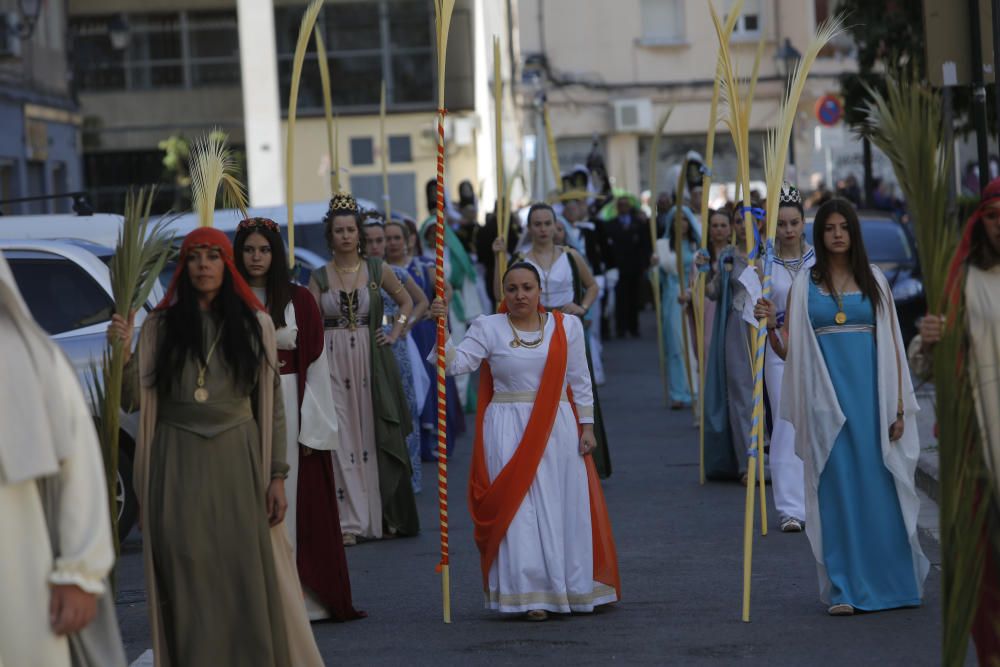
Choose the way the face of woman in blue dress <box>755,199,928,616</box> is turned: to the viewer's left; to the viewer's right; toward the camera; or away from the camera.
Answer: toward the camera

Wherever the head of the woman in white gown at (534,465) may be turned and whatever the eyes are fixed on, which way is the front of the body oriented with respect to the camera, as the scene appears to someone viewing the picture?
toward the camera

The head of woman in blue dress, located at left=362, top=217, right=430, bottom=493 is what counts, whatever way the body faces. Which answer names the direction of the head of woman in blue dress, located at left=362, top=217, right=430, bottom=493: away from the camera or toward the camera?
toward the camera

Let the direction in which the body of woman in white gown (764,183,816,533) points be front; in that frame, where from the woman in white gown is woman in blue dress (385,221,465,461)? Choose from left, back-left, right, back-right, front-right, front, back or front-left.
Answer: back-right

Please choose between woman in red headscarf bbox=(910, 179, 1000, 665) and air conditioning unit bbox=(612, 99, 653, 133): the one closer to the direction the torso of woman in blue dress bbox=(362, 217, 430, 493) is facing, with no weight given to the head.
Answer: the woman in red headscarf

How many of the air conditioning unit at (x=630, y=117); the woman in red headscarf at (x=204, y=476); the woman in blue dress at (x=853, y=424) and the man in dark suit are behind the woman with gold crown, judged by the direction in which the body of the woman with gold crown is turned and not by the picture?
2

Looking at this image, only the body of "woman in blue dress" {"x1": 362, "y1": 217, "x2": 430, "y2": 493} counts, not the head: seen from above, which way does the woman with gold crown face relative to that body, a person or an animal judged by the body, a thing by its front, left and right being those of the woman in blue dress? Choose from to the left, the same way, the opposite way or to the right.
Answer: the same way

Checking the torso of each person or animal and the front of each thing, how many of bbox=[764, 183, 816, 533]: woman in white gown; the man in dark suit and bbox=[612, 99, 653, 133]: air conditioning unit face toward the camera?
3

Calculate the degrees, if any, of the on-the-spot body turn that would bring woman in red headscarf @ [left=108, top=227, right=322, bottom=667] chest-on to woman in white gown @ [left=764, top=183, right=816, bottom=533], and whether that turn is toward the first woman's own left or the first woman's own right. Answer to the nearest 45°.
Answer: approximately 135° to the first woman's own left

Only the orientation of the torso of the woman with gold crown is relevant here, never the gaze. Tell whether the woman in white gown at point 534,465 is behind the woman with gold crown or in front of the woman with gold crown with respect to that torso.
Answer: in front

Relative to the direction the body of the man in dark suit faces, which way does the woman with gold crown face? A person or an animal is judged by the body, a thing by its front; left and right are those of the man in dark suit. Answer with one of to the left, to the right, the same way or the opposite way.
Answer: the same way

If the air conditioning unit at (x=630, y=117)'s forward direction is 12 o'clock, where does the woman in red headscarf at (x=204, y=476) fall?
The woman in red headscarf is roughly at 12 o'clock from the air conditioning unit.

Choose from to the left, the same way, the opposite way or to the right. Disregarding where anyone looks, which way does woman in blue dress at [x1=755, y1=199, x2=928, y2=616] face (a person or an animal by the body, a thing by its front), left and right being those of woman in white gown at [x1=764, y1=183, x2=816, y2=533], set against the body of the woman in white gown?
the same way

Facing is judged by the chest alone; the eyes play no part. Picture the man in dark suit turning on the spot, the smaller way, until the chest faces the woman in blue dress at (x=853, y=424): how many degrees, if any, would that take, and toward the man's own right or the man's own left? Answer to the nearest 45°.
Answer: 0° — they already face them

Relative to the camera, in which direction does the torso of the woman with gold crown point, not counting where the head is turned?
toward the camera

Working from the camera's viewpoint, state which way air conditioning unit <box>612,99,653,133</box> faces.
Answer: facing the viewer

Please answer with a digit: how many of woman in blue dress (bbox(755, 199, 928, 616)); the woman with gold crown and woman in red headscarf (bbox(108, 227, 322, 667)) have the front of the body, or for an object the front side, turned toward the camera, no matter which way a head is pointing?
3

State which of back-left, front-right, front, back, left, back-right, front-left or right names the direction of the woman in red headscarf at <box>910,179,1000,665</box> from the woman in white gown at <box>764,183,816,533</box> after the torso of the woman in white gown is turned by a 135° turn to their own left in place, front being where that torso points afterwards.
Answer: back-right

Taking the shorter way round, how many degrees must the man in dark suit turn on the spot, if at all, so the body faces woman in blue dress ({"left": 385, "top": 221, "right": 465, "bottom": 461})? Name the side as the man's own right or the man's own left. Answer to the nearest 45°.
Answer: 0° — they already face them
